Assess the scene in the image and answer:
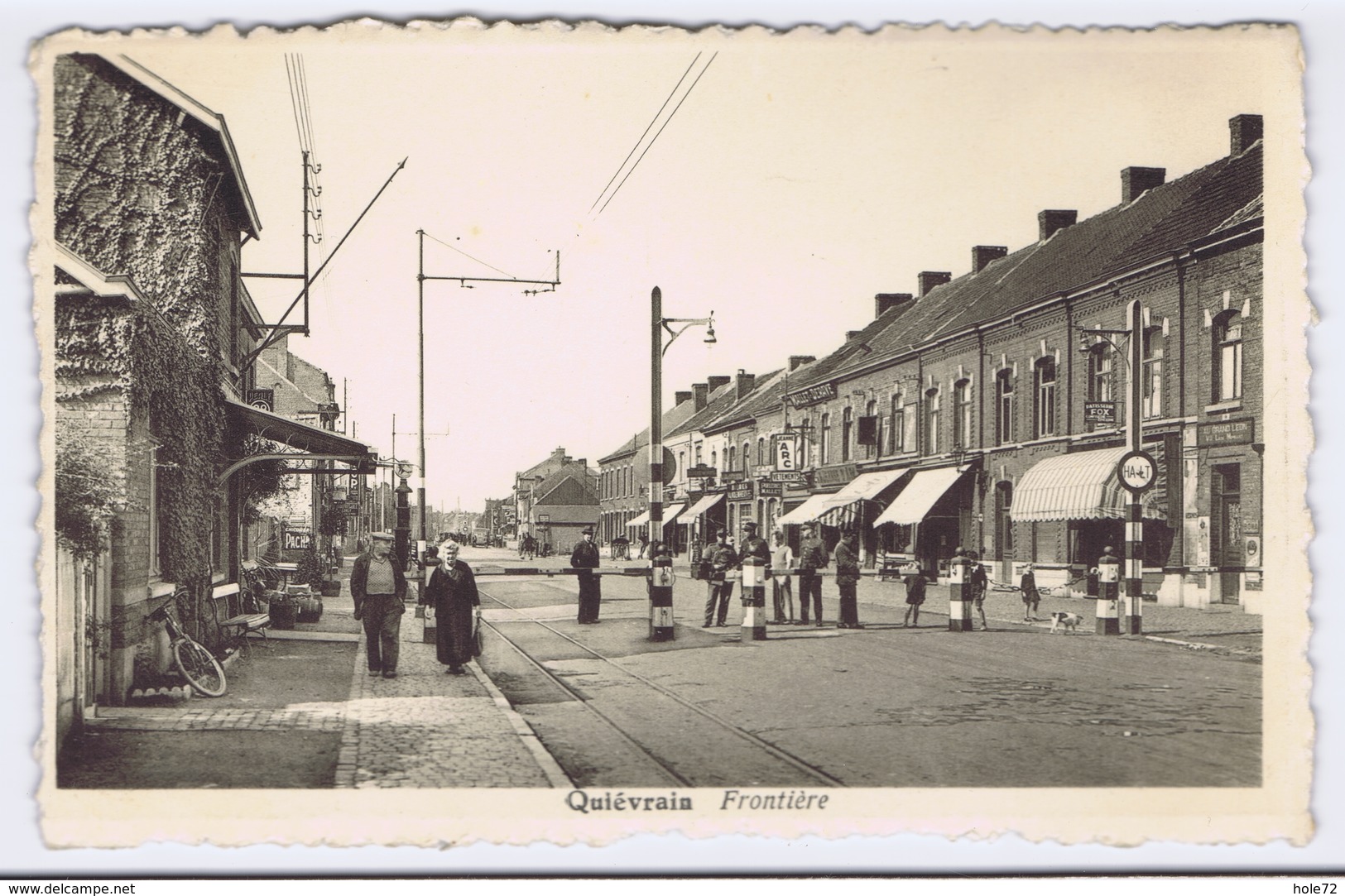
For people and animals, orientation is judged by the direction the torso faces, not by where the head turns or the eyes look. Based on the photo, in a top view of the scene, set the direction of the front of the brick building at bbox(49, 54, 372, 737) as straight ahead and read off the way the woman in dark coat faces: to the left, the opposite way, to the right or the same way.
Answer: to the right

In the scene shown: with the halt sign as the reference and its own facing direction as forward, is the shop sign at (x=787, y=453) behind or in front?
behind

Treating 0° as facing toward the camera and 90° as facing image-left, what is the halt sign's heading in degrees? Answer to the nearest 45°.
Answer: approximately 0°

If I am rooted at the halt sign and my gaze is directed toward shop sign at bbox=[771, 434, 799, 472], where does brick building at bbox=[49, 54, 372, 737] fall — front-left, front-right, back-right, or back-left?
back-left

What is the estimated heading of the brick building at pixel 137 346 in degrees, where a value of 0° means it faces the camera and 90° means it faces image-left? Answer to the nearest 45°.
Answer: approximately 270°

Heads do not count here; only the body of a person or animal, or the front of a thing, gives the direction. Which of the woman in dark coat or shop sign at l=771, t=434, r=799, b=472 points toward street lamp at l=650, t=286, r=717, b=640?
the shop sign

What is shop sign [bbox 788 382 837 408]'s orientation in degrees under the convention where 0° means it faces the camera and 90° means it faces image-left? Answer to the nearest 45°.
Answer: approximately 45°

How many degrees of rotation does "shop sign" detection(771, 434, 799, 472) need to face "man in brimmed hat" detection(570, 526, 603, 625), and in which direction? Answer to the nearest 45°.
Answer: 0° — it already faces them

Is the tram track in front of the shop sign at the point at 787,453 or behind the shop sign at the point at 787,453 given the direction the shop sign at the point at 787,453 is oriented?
in front
